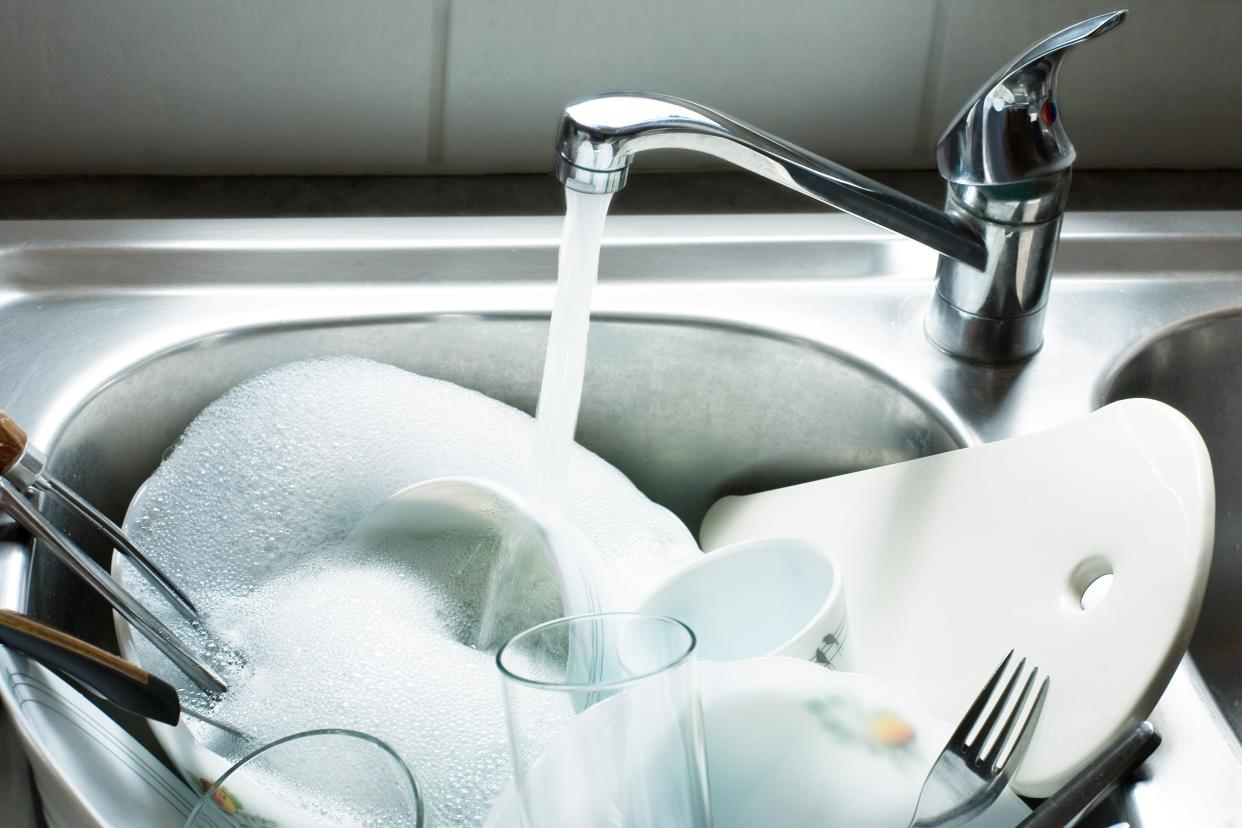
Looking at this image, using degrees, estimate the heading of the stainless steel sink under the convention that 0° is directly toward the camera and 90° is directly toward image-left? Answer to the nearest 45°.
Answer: approximately 0°
